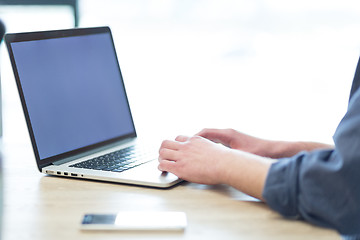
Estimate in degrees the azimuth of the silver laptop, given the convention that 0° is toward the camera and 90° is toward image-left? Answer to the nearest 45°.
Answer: approximately 315°
